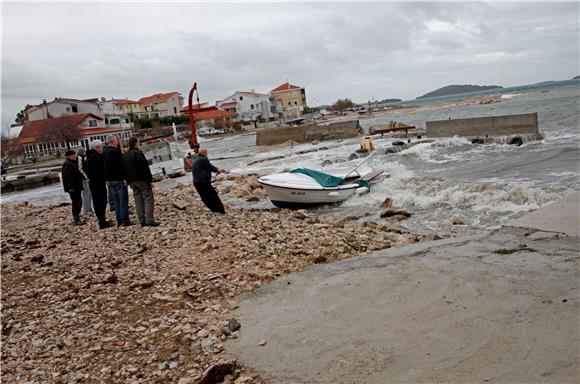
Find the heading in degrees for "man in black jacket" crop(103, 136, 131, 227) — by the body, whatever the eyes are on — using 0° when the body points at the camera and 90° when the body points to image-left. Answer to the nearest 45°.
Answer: approximately 225°

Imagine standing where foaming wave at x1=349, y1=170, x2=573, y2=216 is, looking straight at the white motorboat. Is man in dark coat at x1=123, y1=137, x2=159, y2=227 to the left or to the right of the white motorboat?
left

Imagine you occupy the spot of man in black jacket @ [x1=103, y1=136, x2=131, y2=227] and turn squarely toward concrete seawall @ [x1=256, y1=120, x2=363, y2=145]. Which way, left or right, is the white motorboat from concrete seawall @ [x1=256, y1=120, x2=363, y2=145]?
right

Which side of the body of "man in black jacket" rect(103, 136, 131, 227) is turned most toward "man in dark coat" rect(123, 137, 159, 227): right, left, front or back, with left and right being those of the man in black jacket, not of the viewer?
right

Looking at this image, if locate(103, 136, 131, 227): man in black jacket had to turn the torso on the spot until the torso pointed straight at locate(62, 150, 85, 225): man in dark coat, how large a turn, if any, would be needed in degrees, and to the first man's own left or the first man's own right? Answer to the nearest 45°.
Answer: approximately 90° to the first man's own left
